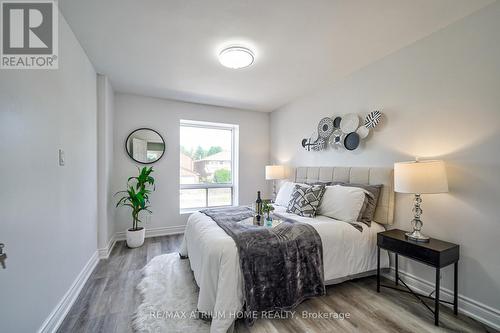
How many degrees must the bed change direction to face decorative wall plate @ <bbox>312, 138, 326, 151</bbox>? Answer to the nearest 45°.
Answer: approximately 135° to its right

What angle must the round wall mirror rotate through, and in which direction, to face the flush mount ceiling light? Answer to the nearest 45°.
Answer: approximately 45° to its left

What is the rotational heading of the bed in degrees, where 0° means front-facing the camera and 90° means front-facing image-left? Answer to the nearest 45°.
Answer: approximately 45°

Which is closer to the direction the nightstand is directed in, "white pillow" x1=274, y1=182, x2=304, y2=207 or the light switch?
the light switch

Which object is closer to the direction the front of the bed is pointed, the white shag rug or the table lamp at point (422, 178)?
the white shag rug

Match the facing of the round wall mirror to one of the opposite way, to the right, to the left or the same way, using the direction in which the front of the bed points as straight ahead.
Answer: to the left

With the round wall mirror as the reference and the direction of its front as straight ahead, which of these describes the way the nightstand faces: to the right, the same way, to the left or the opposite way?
to the right

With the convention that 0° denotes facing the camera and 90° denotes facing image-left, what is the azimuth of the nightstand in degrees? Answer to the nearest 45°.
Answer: approximately 45°
